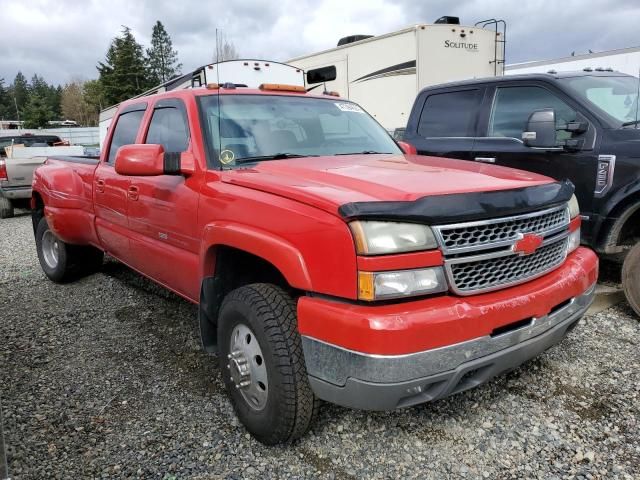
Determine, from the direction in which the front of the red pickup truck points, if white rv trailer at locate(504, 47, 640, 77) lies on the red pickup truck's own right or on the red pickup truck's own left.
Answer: on the red pickup truck's own left

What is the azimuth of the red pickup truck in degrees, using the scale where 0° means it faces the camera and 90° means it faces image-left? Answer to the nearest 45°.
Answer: approximately 315°

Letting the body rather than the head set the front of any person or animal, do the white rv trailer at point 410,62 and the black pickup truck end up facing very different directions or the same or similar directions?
very different directions

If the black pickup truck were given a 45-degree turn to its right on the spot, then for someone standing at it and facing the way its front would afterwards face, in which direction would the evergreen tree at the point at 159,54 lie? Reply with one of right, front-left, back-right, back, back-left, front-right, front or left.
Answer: back-right

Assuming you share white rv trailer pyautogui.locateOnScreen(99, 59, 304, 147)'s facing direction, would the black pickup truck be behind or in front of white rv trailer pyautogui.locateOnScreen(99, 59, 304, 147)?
behind
